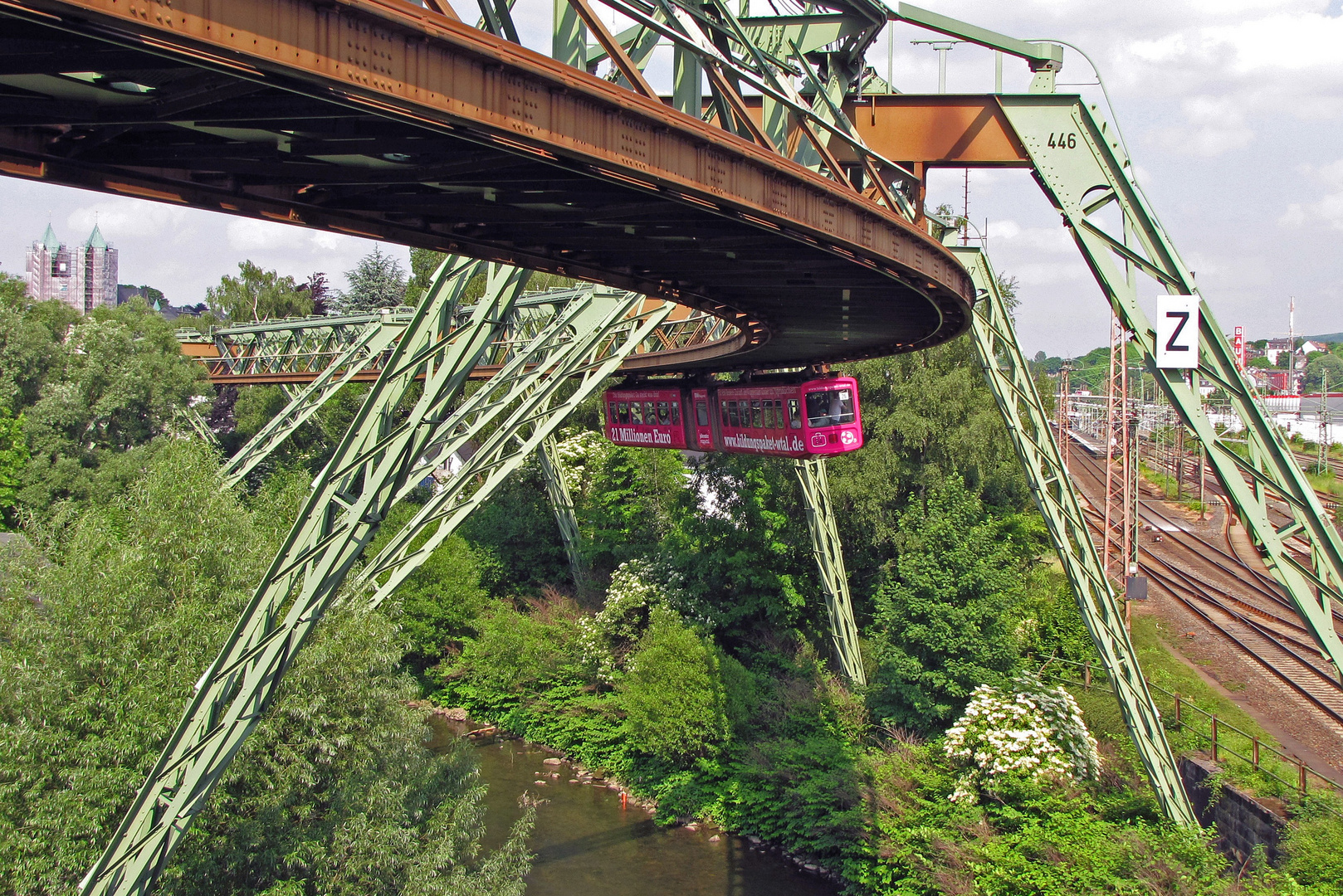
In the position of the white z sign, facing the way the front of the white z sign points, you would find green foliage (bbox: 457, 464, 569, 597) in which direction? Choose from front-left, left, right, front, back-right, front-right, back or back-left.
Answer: back-right

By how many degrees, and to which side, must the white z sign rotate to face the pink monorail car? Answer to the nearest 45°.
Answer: approximately 135° to its right

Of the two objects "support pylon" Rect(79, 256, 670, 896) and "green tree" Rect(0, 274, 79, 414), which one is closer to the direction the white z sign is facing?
the support pylon

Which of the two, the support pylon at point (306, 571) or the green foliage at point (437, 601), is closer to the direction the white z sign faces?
the support pylon

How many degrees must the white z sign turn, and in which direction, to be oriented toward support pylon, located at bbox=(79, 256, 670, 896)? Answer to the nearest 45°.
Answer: approximately 45° to its right

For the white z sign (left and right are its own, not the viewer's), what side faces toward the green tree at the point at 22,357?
right

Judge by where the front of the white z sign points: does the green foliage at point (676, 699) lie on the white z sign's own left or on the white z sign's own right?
on the white z sign's own right

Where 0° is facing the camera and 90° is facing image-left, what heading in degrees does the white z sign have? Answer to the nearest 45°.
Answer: approximately 0°
